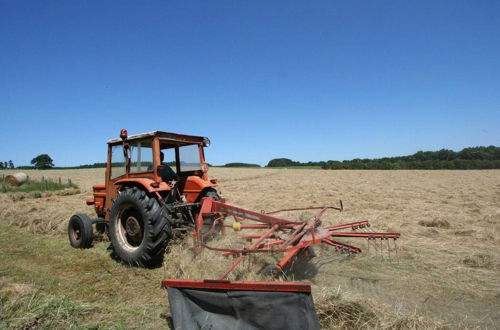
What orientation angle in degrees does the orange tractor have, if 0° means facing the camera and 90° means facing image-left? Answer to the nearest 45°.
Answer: approximately 135°

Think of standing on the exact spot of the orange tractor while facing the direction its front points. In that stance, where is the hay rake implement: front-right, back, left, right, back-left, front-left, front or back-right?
back

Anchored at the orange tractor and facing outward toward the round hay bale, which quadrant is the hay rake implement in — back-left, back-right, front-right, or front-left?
back-right

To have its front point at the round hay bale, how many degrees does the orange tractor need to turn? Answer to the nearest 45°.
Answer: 0° — it already faces it

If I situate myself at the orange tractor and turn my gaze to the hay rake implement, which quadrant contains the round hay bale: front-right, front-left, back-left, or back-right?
back-left

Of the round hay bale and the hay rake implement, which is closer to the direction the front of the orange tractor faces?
the round hay bale
